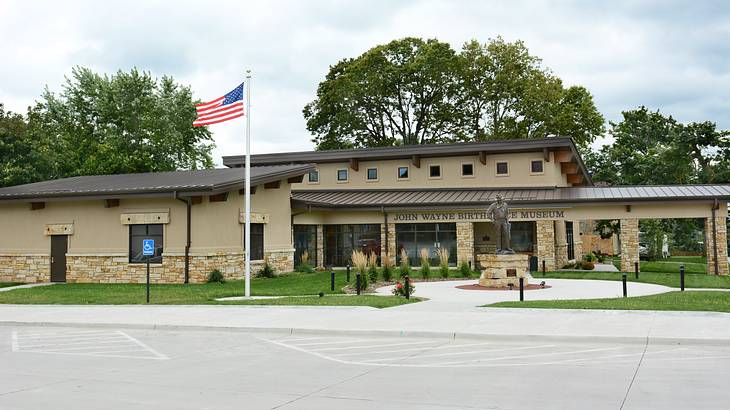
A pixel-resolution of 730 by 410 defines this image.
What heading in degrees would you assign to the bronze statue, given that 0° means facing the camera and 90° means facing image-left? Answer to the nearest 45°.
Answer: approximately 0°

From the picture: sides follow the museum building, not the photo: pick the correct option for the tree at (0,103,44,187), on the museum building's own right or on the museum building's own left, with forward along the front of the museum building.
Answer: on the museum building's own right

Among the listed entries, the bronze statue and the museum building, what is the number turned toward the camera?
2

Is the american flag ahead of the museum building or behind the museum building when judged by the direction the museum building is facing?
ahead

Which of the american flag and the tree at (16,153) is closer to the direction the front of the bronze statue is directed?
the american flag

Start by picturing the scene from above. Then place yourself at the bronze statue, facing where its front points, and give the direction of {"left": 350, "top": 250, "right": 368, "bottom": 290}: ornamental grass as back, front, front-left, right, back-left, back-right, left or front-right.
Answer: right

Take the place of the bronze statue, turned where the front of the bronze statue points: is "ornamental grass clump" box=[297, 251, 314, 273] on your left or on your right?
on your right

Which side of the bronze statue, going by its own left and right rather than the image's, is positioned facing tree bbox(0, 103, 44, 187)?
right

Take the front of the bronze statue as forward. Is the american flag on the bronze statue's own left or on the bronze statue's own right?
on the bronze statue's own right

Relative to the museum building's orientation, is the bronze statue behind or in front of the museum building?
in front

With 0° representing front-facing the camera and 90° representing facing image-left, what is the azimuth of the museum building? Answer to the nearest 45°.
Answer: approximately 0°

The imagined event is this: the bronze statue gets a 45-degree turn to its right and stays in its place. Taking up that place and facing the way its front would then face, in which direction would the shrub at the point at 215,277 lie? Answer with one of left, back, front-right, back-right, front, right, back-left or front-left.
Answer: front-right

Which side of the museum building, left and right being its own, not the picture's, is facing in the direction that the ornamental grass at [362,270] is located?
front
